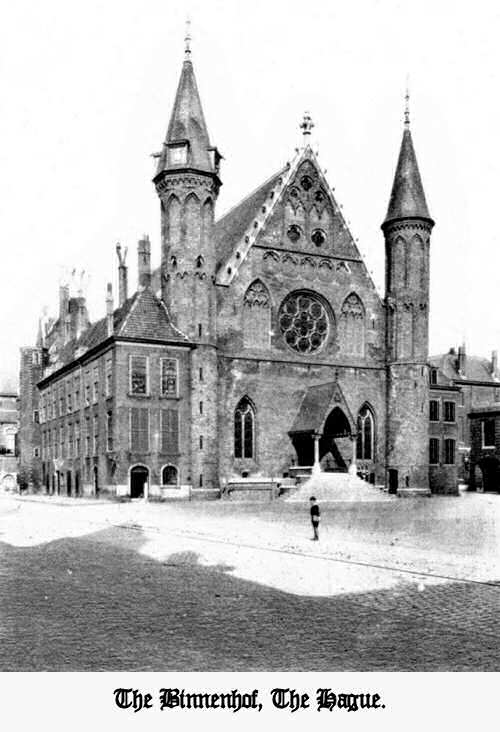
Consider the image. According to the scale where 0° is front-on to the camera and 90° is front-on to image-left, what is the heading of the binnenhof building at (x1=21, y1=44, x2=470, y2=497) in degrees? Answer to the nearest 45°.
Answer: approximately 315°
